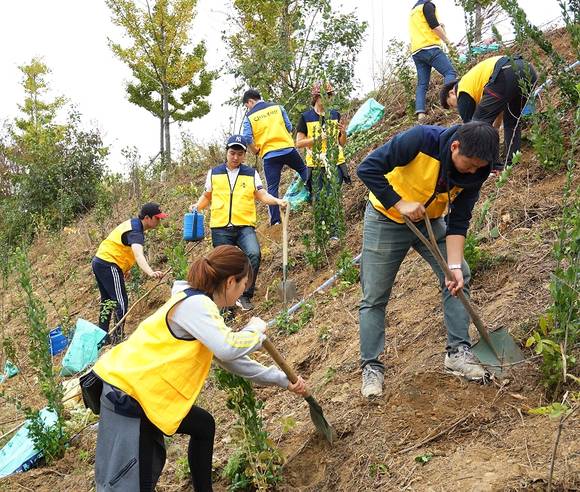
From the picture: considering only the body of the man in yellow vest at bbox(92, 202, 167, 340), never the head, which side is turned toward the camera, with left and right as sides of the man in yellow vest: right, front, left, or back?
right

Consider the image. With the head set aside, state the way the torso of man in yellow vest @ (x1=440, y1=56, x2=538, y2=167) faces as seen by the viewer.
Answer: to the viewer's left

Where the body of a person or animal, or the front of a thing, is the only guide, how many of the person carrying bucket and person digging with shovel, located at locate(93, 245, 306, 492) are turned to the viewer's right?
1

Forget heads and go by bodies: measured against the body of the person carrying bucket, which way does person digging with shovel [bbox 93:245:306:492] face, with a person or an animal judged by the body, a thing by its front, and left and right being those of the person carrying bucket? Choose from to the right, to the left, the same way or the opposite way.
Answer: to the left

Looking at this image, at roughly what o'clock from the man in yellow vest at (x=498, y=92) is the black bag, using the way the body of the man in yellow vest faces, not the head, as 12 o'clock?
The black bag is roughly at 10 o'clock from the man in yellow vest.

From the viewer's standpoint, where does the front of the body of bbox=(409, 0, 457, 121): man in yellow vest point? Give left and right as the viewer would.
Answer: facing away from the viewer and to the right of the viewer

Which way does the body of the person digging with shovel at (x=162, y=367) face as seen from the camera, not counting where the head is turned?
to the viewer's right

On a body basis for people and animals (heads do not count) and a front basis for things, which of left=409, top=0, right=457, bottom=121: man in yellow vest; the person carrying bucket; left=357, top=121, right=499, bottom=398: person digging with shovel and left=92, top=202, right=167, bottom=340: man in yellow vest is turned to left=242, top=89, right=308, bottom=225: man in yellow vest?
left=92, top=202, right=167, bottom=340: man in yellow vest

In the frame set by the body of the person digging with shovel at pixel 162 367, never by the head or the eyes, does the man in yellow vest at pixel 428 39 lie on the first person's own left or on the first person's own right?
on the first person's own left
